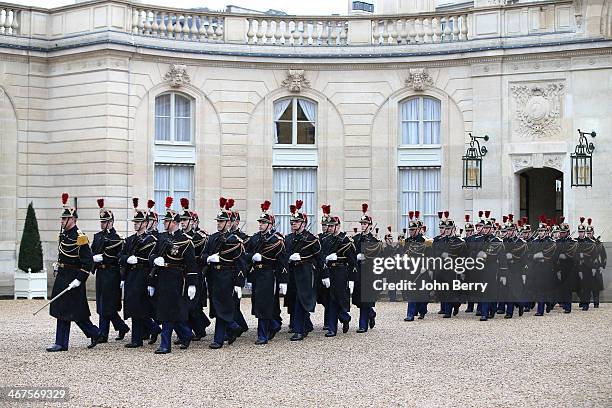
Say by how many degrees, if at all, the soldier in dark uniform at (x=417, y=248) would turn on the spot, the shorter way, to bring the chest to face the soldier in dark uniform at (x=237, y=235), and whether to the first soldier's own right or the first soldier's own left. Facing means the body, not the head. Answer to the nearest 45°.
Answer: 0° — they already face them

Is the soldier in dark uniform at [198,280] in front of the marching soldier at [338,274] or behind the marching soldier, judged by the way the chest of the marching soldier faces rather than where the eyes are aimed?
in front

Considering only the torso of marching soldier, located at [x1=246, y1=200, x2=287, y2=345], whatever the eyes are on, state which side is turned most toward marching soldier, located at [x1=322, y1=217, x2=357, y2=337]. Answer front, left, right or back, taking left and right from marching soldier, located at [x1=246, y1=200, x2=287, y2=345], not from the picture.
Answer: back

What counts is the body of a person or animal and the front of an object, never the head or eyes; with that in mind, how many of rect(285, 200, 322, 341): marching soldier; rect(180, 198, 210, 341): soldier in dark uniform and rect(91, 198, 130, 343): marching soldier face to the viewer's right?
0

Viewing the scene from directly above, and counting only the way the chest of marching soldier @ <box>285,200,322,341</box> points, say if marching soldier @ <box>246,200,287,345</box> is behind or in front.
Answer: in front

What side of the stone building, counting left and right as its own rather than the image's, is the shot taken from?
front

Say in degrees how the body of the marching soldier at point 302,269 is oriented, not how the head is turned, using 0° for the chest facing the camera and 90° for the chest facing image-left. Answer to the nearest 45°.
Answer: approximately 45°

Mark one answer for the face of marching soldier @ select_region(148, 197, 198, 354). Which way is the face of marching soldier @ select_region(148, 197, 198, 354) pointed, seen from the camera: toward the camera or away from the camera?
toward the camera

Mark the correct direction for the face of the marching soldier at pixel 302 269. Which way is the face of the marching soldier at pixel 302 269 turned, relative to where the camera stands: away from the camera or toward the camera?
toward the camera

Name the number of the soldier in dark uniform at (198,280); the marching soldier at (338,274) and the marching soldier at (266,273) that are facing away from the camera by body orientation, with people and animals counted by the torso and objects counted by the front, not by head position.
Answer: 0

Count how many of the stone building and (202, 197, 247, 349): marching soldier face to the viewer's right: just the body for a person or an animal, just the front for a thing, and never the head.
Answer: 0

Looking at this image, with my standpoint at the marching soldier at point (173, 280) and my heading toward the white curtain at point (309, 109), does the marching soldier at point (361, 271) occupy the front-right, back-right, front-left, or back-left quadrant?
front-right
